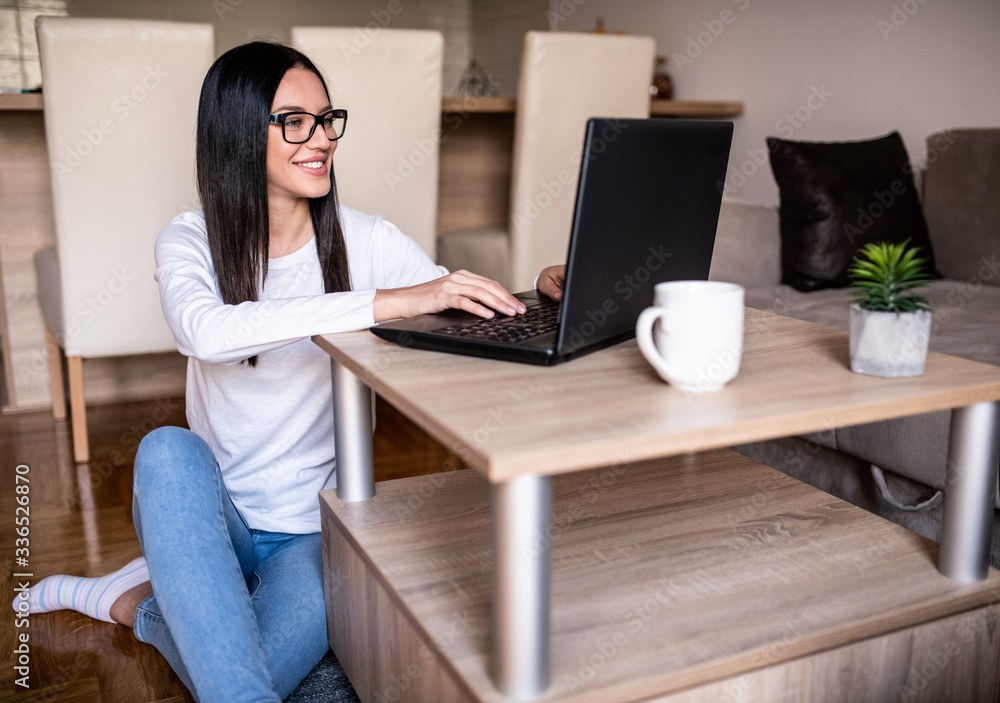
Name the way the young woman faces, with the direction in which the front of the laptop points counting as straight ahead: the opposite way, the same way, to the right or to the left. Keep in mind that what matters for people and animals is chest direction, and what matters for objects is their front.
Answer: the opposite way

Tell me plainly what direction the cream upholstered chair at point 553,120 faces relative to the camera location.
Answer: facing away from the viewer and to the left of the viewer

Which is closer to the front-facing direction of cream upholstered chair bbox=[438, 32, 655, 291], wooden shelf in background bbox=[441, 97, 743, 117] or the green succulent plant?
the wooden shelf in background

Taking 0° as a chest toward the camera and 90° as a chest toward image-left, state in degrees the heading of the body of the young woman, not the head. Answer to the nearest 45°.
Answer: approximately 315°

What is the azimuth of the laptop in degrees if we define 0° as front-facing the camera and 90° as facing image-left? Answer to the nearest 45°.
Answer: approximately 135°

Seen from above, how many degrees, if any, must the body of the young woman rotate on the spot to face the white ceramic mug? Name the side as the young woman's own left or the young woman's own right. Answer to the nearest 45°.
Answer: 0° — they already face it

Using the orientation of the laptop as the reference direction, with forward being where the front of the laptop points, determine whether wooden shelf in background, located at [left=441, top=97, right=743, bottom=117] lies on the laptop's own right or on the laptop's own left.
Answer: on the laptop's own right
